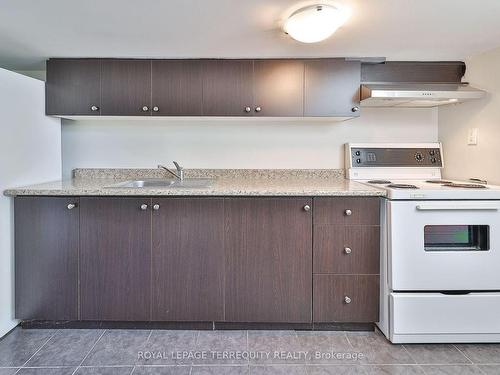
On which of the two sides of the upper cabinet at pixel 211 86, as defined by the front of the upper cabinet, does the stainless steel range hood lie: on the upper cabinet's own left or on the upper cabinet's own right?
on the upper cabinet's own left

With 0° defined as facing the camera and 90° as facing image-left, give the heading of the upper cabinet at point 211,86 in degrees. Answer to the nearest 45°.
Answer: approximately 0°

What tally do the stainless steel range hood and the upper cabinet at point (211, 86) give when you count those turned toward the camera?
2

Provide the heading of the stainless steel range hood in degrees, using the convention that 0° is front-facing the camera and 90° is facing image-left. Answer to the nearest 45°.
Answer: approximately 0°

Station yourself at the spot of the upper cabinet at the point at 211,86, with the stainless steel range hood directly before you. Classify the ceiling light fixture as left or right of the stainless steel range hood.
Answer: right

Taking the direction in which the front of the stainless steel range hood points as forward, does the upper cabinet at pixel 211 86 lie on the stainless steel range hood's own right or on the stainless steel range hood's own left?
on the stainless steel range hood's own right

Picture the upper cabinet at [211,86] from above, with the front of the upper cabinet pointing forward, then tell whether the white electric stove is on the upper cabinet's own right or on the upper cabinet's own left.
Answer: on the upper cabinet's own left

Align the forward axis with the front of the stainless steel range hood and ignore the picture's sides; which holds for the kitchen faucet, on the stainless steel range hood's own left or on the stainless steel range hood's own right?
on the stainless steel range hood's own right

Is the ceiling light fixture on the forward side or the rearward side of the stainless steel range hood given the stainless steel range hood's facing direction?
on the forward side
